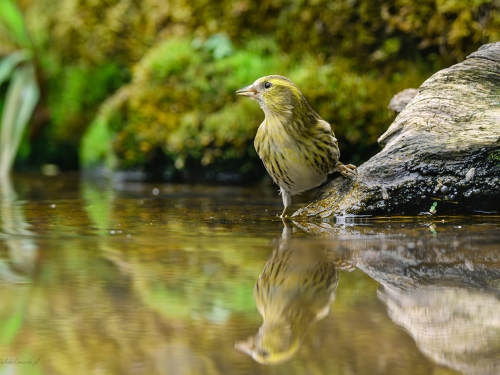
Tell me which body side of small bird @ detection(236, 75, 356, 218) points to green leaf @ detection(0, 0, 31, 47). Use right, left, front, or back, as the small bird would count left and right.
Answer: right

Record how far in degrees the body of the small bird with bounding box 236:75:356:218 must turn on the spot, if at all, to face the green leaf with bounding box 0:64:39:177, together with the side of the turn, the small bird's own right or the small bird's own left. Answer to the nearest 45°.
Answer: approximately 90° to the small bird's own right

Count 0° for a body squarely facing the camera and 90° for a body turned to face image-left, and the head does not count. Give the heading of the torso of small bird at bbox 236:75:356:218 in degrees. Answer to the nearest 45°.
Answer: approximately 45°
